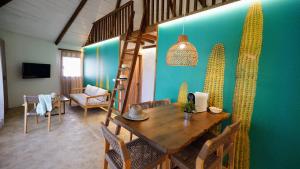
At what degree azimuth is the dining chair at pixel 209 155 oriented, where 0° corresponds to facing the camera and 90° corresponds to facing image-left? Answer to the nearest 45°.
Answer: approximately 135°

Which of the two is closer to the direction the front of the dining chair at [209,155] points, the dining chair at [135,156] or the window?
the window

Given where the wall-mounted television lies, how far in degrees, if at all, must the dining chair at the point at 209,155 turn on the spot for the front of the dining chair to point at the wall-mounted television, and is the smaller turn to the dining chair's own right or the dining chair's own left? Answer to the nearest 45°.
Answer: approximately 45° to the dining chair's own left

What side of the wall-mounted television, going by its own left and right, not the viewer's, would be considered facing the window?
left

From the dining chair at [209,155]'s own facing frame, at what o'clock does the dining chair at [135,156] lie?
the dining chair at [135,156] is roughly at 10 o'clock from the dining chair at [209,155].

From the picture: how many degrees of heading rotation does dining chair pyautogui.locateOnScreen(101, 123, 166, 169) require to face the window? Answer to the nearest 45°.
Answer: approximately 90° to its left

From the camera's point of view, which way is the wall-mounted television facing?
toward the camera

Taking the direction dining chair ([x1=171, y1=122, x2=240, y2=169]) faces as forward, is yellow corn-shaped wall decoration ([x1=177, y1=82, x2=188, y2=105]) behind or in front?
in front

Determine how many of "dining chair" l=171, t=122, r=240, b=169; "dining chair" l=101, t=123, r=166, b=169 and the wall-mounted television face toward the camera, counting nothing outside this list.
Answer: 1

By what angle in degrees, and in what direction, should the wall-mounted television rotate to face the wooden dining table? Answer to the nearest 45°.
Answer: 0° — it already faces it

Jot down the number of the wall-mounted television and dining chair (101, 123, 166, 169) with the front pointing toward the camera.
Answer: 1

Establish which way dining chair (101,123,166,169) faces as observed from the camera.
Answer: facing away from the viewer and to the right of the viewer
